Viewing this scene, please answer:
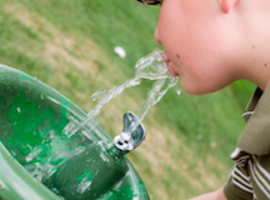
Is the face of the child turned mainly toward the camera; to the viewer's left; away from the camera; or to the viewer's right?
to the viewer's left

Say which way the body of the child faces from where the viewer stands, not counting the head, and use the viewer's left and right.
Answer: facing to the left of the viewer
